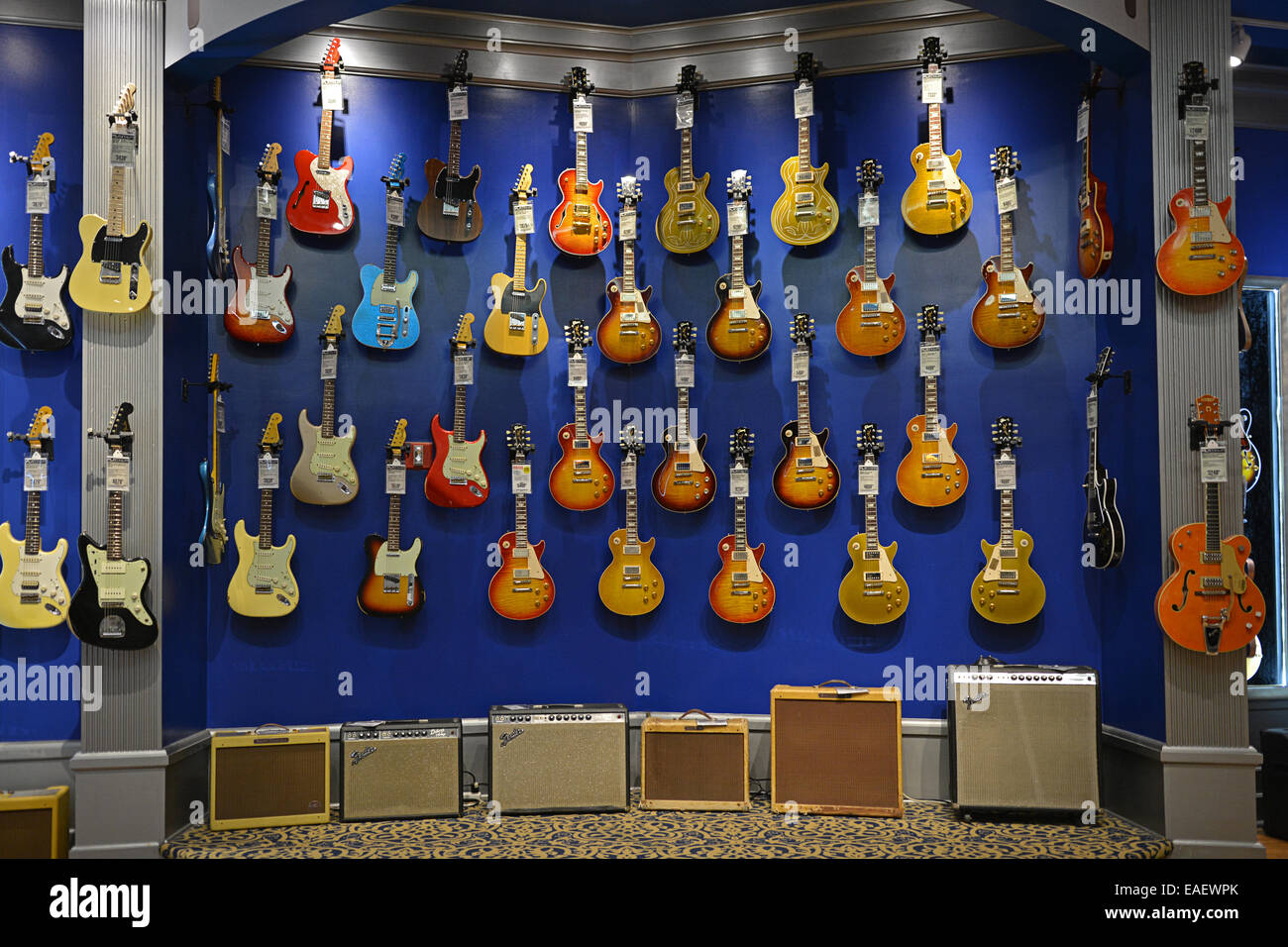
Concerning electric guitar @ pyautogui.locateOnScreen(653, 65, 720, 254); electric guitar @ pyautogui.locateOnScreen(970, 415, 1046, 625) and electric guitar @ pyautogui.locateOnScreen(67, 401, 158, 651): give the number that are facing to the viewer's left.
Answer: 0

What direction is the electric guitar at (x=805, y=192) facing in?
toward the camera

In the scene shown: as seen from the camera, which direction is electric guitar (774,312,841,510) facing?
toward the camera

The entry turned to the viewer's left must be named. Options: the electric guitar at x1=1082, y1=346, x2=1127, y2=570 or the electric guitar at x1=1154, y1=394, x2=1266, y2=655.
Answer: the electric guitar at x1=1082, y1=346, x2=1127, y2=570

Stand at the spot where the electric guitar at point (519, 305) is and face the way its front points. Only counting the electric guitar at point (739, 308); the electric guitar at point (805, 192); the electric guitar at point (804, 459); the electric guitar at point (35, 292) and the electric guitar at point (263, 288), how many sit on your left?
3

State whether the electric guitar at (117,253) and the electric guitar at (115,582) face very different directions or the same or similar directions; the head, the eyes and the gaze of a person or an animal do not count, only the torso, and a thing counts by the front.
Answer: same or similar directions

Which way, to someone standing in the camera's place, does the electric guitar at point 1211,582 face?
facing the viewer

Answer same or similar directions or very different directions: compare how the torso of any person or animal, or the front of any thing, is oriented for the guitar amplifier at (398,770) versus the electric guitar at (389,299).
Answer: same or similar directions

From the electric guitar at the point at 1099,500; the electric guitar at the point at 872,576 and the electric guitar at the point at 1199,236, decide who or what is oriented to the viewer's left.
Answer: the electric guitar at the point at 1099,500

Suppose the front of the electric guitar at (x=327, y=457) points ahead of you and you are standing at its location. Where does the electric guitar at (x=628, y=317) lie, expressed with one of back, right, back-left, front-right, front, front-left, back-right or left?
left

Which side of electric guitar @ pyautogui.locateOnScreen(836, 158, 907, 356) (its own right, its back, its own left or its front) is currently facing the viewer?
front

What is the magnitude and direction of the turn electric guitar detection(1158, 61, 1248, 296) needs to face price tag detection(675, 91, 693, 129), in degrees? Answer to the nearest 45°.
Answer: approximately 90° to its right

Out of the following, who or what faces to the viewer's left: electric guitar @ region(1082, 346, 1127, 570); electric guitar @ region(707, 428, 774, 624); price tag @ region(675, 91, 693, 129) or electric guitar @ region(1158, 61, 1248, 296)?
electric guitar @ region(1082, 346, 1127, 570)

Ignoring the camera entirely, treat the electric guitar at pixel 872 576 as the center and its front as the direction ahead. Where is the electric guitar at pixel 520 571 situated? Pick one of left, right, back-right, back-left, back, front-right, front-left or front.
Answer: right

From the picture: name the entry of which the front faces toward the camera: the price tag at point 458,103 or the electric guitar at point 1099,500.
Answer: the price tag
